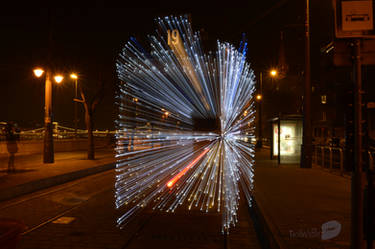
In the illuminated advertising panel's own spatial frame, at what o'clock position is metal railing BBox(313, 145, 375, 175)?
The metal railing is roughly at 10 o'clock from the illuminated advertising panel.

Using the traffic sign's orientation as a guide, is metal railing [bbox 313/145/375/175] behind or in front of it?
behind

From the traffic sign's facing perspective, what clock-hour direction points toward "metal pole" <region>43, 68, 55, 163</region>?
The metal pole is roughly at 4 o'clock from the traffic sign.

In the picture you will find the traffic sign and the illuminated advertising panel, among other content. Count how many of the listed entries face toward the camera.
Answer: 2

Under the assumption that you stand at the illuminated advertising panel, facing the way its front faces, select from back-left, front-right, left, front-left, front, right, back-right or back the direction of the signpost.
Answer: front

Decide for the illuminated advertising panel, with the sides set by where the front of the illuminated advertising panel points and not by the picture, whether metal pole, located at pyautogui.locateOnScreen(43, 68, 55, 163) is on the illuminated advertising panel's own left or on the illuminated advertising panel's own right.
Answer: on the illuminated advertising panel's own right

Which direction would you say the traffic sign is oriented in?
toward the camera

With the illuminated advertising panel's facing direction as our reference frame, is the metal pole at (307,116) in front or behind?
in front

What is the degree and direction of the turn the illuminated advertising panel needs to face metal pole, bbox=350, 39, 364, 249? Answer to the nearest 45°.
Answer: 0° — it already faces it

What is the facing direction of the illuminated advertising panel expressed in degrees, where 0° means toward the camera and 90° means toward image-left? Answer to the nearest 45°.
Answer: approximately 0°

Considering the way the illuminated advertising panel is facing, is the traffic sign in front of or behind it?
in front
